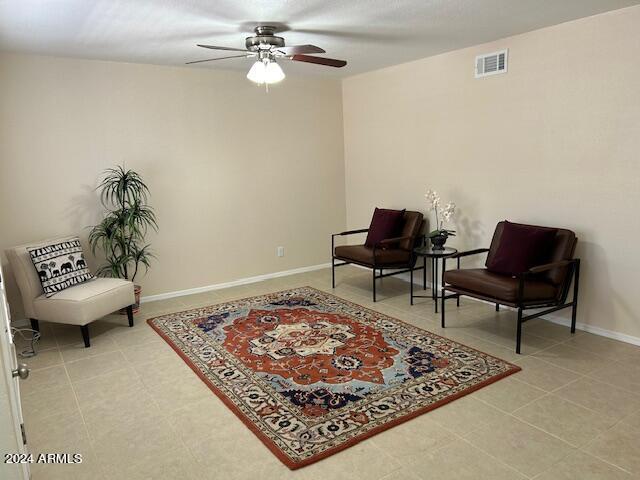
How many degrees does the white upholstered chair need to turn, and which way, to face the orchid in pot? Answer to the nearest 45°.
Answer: approximately 45° to its left

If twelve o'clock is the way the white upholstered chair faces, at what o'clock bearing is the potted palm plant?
The potted palm plant is roughly at 9 o'clock from the white upholstered chair.

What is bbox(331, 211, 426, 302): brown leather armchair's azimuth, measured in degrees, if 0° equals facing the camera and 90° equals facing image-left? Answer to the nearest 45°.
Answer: approximately 45°
